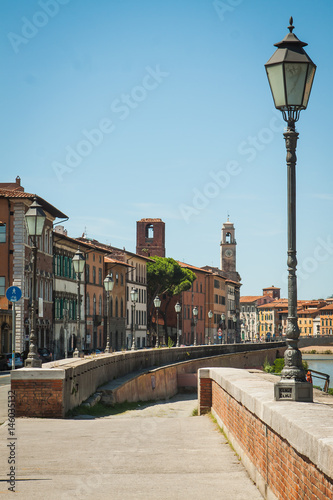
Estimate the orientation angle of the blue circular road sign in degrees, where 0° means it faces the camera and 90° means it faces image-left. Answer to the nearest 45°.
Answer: approximately 0°

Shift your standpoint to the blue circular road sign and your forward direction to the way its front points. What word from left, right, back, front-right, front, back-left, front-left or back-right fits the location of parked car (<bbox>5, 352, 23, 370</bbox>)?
back

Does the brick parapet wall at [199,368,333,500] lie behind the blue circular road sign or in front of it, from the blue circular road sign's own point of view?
in front
